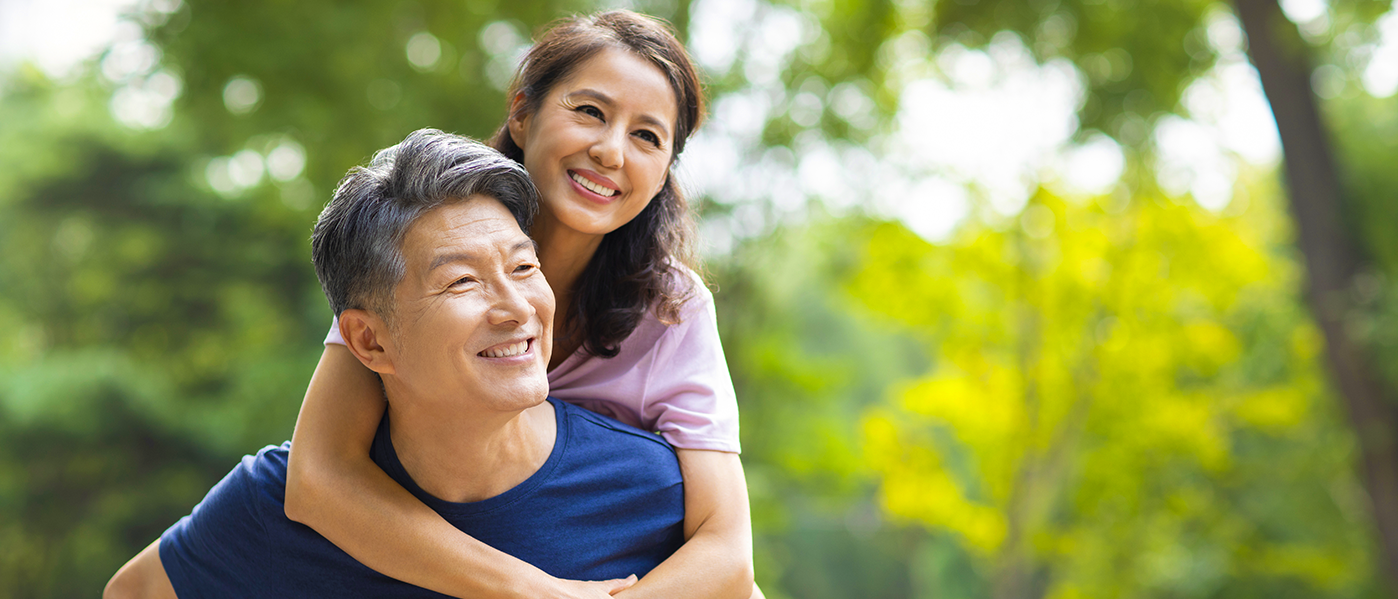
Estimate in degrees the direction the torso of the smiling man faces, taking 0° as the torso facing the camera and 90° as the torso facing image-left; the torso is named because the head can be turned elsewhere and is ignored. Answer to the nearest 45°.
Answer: approximately 315°

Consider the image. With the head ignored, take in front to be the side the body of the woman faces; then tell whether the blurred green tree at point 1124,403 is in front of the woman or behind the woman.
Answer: behind

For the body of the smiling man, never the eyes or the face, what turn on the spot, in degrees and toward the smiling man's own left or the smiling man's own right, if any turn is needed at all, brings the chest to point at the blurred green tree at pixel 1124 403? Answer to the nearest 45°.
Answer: approximately 90° to the smiling man's own left

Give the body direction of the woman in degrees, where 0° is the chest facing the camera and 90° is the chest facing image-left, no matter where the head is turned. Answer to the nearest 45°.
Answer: approximately 0°
